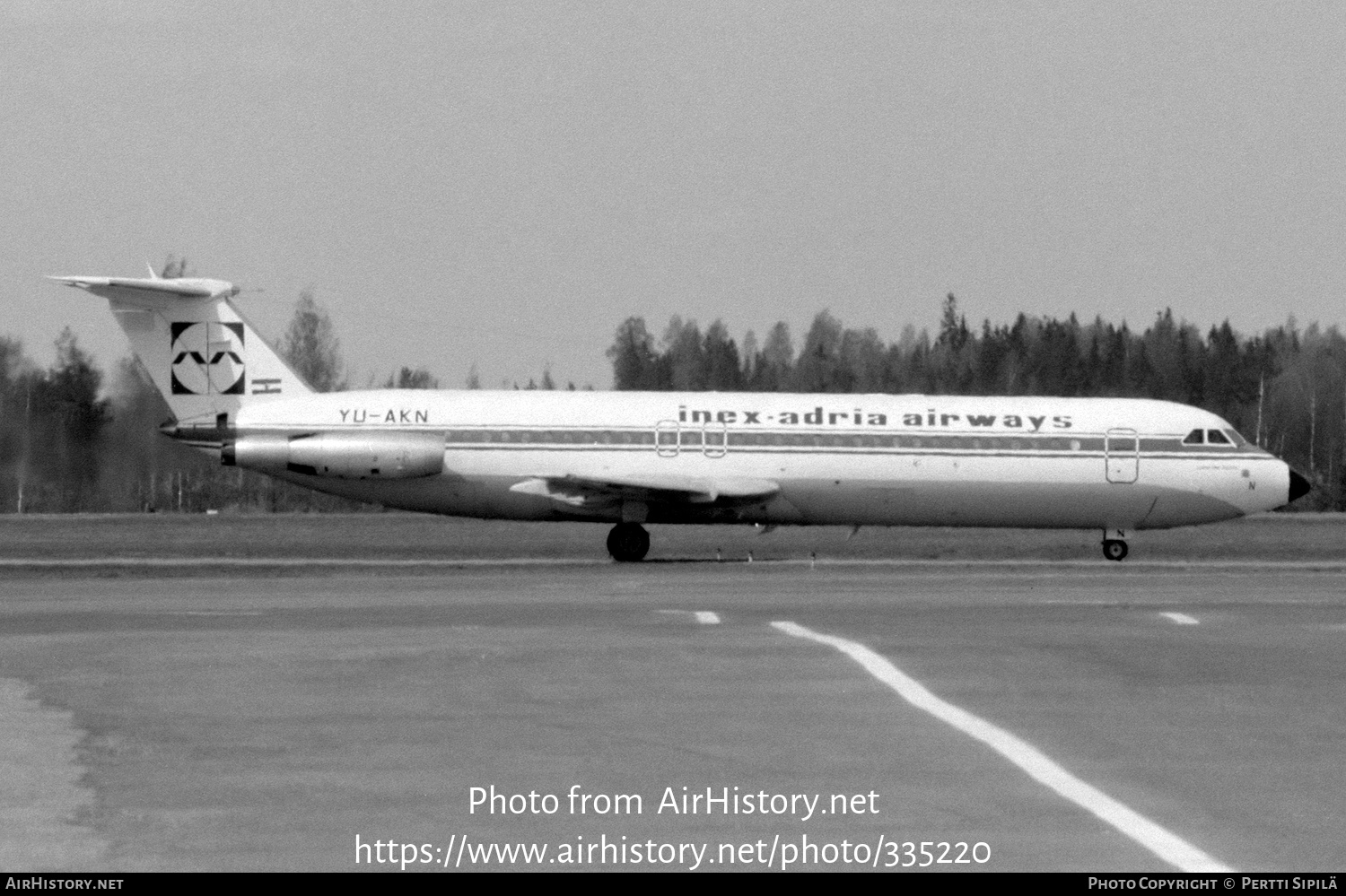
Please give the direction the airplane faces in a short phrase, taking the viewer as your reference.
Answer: facing to the right of the viewer
